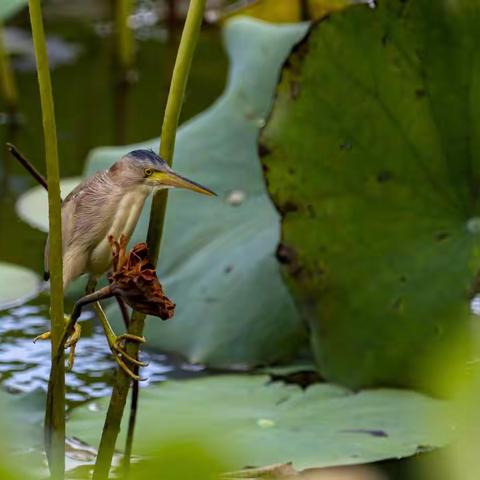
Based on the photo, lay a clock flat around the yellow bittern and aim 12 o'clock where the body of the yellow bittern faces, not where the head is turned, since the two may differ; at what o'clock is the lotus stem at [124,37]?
The lotus stem is roughly at 9 o'clock from the yellow bittern.

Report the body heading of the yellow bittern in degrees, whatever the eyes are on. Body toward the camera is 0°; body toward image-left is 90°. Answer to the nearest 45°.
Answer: approximately 270°
